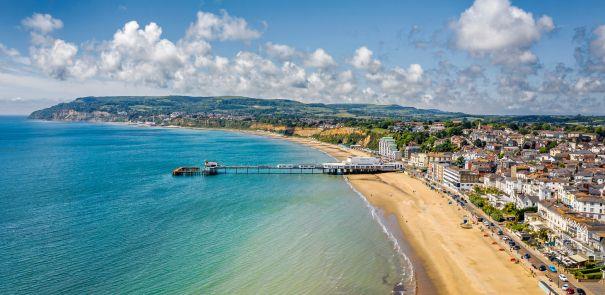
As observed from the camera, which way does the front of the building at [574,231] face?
facing the viewer and to the left of the viewer
